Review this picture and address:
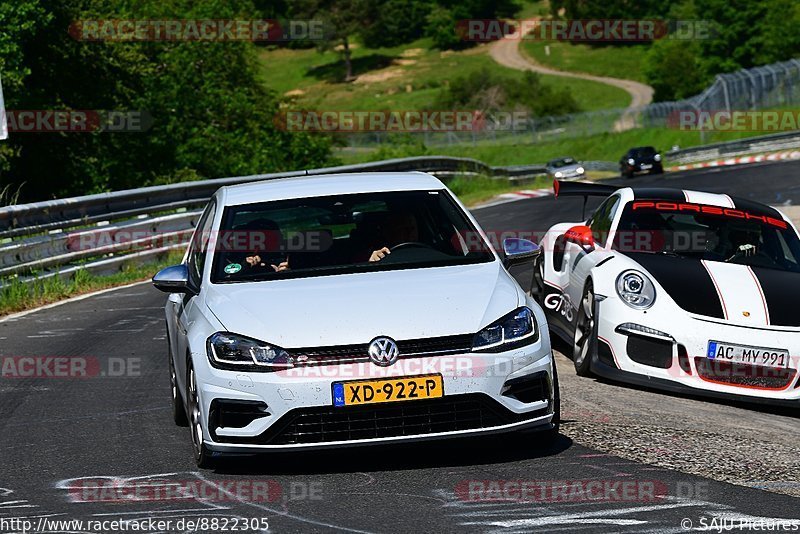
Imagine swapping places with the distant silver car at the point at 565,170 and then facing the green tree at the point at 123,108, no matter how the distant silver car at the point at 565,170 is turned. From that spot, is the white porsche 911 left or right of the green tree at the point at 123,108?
left

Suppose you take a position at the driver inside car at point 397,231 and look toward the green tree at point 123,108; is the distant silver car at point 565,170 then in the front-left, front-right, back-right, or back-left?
front-right

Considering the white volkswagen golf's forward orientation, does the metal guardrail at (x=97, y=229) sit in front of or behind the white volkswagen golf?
behind

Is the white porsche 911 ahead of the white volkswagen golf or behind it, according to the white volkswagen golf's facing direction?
behind

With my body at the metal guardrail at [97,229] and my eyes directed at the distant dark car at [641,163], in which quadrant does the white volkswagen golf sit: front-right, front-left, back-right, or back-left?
back-right

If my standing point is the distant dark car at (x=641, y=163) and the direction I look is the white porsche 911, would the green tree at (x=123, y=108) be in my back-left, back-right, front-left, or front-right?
front-right

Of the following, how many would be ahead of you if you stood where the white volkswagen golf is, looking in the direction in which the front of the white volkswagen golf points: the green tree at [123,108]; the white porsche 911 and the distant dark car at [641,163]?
0

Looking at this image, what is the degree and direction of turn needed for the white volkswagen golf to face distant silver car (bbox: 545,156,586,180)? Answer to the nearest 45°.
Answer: approximately 180°

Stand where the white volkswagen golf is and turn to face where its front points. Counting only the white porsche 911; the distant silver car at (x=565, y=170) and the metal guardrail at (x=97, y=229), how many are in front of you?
0

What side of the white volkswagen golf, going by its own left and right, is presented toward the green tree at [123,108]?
back

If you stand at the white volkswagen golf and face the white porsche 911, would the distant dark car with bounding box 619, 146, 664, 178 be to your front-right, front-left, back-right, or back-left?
front-left

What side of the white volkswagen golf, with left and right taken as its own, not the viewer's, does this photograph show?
front
